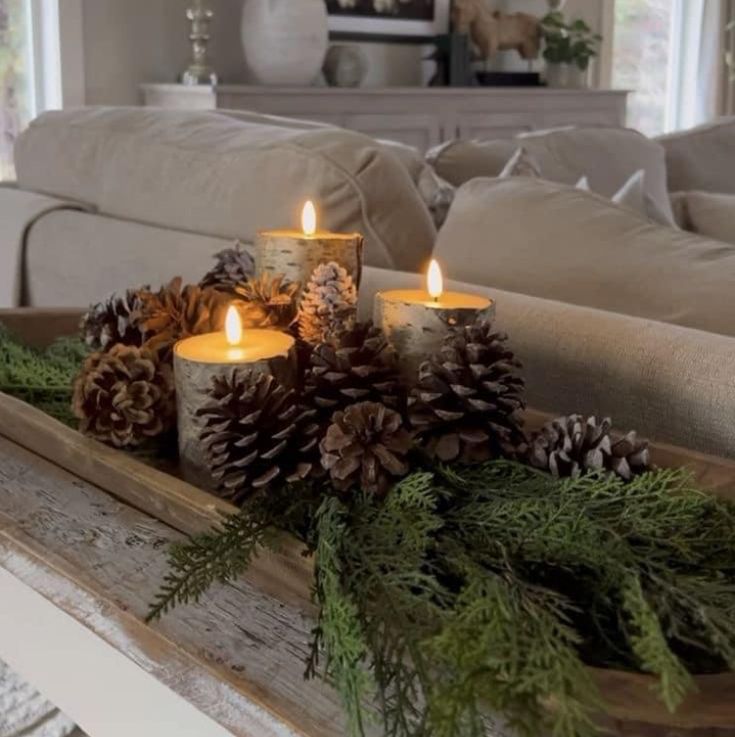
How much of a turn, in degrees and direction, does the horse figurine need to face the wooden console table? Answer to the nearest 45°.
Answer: approximately 90° to its left

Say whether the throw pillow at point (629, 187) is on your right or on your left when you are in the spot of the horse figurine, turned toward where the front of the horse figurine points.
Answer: on your left

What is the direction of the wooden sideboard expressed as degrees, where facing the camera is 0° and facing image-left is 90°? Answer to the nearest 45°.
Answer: approximately 0°

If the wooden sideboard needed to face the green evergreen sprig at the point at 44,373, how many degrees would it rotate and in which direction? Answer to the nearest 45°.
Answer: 0° — it already faces it

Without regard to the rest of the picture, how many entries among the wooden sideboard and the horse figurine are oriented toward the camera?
1

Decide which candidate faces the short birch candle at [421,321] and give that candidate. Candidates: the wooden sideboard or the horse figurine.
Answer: the wooden sideboard

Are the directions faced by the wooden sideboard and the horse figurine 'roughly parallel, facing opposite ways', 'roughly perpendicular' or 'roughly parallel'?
roughly perpendicular

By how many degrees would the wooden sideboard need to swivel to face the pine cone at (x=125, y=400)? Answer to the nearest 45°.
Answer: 0° — it already faces it

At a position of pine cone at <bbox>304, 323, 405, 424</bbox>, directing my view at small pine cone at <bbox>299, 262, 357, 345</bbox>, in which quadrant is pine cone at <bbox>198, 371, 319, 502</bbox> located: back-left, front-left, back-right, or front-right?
back-left

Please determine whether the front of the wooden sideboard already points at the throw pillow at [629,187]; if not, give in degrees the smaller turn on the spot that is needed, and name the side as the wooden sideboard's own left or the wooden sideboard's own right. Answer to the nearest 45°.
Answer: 0° — it already faces it

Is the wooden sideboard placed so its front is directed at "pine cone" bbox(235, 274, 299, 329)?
yes

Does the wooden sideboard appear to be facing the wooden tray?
yes
